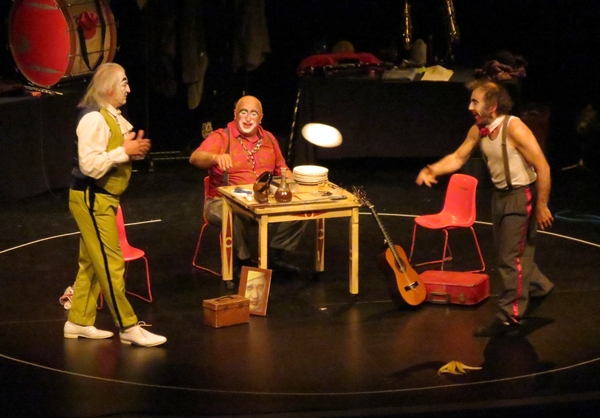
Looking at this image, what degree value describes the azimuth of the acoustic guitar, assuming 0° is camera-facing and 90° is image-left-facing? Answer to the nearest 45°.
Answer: approximately 315°

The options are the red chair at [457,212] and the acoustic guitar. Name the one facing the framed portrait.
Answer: the red chair

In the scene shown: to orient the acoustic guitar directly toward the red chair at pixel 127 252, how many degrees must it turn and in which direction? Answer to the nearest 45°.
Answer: approximately 135° to its right

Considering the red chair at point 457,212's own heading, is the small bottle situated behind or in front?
in front

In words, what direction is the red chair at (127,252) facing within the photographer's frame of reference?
facing to the right of the viewer

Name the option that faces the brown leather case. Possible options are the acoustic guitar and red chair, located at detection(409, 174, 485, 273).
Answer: the red chair

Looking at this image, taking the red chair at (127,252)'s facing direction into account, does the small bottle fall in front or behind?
in front

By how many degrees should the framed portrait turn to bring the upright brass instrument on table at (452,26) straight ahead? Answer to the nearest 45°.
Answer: approximately 135° to its left

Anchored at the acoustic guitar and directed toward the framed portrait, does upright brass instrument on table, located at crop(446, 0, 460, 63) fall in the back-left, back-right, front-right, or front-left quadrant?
back-right

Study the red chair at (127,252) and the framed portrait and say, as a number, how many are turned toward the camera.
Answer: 1

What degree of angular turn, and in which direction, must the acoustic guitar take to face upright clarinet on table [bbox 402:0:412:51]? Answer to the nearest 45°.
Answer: approximately 135° to its left

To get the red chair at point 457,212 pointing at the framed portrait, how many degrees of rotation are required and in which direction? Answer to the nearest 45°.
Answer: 0° — it already faces it

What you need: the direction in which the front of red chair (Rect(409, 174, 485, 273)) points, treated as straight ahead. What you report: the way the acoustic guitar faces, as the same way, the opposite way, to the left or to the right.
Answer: to the left

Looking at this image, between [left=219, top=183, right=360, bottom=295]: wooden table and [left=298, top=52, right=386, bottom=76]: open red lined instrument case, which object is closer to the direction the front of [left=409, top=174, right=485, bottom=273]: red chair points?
the wooden table
